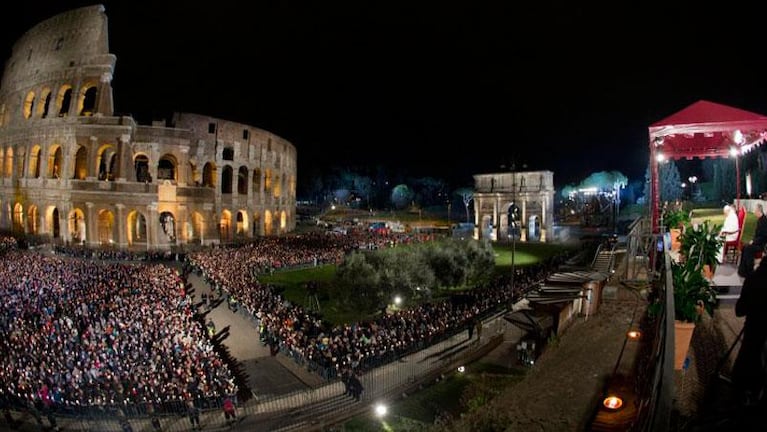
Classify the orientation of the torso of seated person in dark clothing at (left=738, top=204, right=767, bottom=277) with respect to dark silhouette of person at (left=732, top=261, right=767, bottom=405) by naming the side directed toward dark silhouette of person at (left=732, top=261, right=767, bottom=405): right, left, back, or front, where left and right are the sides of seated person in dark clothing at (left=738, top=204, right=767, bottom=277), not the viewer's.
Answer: left

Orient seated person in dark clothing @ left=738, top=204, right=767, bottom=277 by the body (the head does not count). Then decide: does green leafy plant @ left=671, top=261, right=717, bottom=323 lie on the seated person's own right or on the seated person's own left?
on the seated person's own left

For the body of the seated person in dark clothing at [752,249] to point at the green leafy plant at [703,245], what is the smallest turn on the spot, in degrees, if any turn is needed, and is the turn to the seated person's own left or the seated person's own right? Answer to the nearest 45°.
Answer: approximately 45° to the seated person's own right

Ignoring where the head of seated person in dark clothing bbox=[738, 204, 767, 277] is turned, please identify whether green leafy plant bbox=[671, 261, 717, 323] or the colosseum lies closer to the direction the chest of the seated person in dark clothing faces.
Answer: the colosseum

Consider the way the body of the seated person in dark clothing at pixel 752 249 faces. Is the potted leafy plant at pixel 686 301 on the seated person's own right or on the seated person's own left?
on the seated person's own left

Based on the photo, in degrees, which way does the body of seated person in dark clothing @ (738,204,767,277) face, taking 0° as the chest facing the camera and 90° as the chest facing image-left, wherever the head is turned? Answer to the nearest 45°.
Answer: approximately 90°
